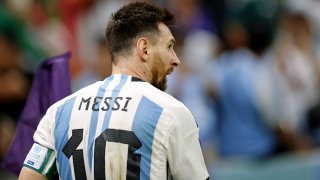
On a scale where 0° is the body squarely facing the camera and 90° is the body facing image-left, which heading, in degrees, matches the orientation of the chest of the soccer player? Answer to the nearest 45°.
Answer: approximately 225°

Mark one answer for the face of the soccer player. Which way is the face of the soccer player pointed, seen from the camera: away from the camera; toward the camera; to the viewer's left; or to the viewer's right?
to the viewer's right
